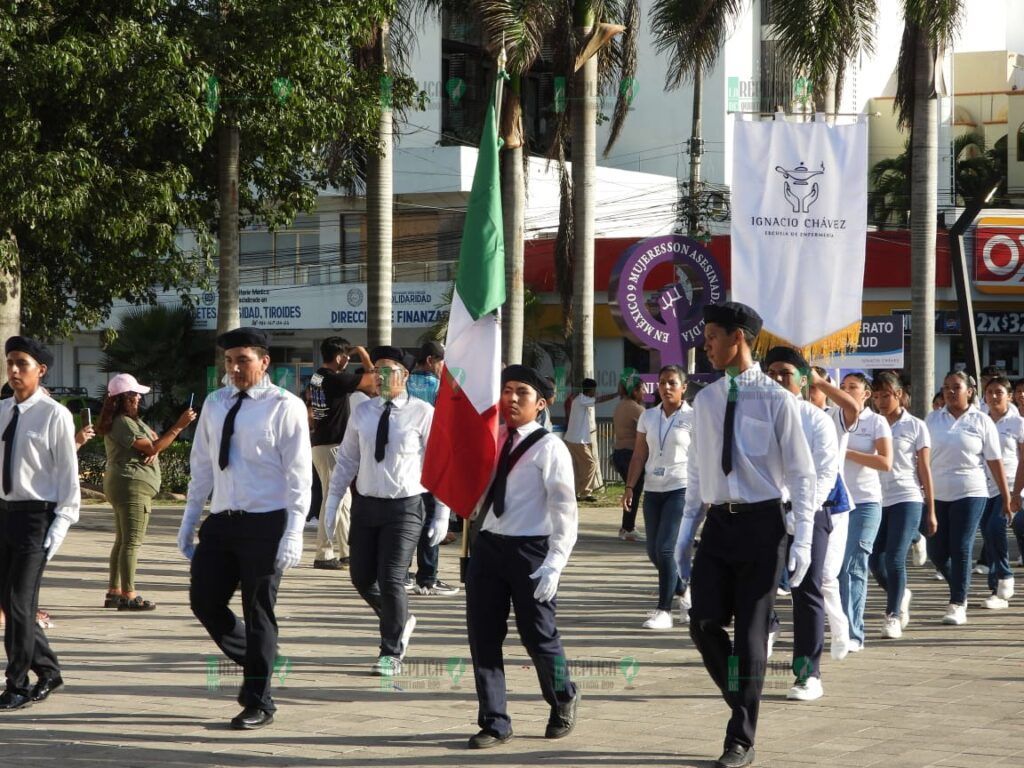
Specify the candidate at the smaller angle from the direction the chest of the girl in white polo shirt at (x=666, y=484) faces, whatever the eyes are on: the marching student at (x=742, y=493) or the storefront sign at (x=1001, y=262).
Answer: the marching student

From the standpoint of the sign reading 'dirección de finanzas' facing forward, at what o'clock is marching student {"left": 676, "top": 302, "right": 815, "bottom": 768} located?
The marching student is roughly at 12 o'clock from the sign reading 'dirección de finanzas'.

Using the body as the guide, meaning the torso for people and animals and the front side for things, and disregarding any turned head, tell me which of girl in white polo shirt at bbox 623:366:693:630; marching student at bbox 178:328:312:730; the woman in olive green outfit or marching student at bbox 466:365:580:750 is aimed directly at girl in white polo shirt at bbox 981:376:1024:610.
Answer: the woman in olive green outfit

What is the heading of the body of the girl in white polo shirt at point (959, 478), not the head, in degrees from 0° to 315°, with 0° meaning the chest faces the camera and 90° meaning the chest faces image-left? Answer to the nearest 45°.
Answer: approximately 45°

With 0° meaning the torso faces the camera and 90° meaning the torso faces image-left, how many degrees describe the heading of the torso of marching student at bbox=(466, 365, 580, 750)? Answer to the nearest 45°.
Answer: approximately 45°

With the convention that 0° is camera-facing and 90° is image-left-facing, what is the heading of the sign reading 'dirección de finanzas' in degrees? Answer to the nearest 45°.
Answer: approximately 0°

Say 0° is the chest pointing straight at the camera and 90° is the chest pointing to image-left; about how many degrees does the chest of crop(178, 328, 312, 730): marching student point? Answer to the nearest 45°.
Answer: approximately 45°

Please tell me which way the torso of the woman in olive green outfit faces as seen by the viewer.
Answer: to the viewer's right

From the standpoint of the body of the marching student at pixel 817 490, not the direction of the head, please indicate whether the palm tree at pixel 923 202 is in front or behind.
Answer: behind

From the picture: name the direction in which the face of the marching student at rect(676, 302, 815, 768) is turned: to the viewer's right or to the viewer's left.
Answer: to the viewer's left

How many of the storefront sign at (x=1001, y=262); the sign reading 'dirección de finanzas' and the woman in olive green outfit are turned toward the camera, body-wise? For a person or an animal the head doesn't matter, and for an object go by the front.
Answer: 2
